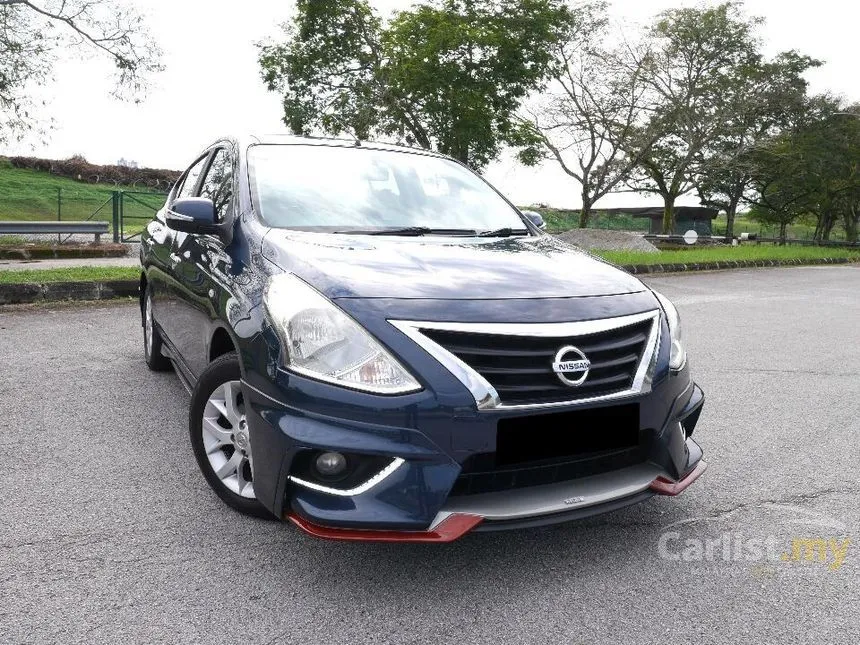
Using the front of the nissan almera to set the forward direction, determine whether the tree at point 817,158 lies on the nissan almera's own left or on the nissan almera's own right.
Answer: on the nissan almera's own left

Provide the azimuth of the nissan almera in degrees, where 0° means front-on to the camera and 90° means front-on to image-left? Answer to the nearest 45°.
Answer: approximately 315°

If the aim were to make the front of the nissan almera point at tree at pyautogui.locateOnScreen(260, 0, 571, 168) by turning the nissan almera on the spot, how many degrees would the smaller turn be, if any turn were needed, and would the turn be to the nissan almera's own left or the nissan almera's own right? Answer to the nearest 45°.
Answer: approximately 135° to the nissan almera's own left

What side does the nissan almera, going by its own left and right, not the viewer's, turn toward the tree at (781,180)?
left

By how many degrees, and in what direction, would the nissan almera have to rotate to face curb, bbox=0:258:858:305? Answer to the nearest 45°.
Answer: approximately 180°

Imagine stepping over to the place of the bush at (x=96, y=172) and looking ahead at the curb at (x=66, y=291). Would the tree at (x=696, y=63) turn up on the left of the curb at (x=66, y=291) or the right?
left

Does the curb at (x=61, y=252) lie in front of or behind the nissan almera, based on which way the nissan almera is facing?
behind

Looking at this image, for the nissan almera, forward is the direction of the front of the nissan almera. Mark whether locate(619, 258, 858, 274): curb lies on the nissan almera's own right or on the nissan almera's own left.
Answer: on the nissan almera's own left
